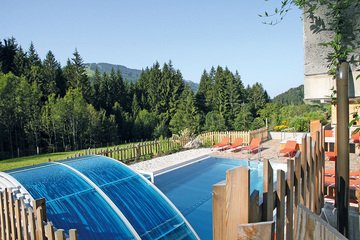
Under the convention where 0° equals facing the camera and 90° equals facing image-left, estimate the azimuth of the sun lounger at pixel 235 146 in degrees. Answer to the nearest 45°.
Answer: approximately 45°

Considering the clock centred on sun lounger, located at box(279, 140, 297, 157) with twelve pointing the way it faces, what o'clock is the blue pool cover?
The blue pool cover is roughly at 11 o'clock from the sun lounger.

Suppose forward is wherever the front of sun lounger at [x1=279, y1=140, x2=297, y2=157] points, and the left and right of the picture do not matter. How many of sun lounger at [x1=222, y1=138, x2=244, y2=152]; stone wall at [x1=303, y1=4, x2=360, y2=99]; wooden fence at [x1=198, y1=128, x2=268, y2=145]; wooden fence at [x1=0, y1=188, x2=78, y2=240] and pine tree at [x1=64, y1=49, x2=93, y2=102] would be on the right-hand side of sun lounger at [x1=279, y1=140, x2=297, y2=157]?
3

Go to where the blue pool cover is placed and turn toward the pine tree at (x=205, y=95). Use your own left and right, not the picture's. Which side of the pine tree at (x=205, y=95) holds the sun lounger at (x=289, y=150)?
right

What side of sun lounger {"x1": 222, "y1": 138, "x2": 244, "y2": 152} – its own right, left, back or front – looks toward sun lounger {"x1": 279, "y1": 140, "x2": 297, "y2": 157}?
left

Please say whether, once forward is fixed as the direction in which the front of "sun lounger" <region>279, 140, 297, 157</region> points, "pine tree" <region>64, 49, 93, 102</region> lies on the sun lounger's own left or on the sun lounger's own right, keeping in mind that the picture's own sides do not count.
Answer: on the sun lounger's own right

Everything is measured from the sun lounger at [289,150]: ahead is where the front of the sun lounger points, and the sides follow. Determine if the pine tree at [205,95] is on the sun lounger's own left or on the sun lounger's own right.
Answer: on the sun lounger's own right

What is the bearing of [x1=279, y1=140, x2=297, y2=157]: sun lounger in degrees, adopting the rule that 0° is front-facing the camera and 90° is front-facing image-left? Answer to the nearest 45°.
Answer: approximately 45°

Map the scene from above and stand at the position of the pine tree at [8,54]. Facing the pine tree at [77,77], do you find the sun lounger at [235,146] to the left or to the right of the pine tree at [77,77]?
right

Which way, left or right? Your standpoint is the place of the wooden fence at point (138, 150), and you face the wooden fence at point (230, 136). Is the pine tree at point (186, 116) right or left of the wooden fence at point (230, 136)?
left

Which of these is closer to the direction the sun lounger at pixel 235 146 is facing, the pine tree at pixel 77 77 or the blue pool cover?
the blue pool cover
